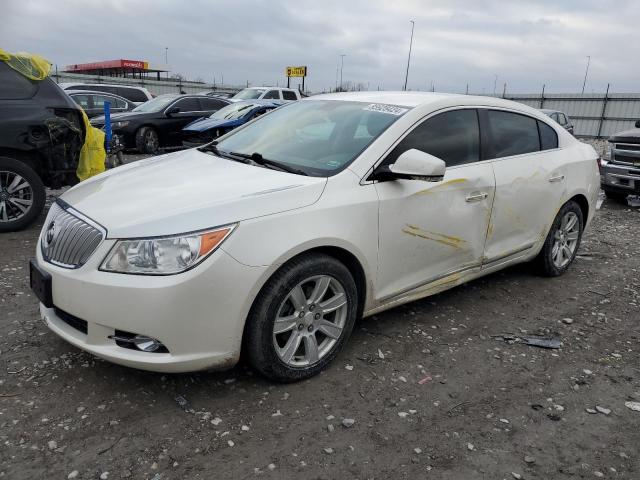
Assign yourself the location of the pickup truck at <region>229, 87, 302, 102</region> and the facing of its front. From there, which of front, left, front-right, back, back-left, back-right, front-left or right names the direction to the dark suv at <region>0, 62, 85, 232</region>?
front-left

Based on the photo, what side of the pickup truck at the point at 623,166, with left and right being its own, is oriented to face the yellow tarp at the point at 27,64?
front

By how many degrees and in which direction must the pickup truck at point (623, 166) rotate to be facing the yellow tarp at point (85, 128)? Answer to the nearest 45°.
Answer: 0° — it already faces it

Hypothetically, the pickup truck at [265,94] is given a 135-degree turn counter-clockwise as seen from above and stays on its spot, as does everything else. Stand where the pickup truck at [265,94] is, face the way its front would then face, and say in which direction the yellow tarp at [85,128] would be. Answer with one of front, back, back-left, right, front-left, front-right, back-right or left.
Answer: right

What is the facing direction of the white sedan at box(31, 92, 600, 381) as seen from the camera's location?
facing the viewer and to the left of the viewer

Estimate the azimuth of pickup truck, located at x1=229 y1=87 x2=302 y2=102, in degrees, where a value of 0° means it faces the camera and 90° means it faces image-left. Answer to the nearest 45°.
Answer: approximately 45°

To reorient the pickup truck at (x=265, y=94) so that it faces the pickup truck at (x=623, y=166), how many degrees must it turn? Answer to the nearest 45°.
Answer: approximately 90° to its left

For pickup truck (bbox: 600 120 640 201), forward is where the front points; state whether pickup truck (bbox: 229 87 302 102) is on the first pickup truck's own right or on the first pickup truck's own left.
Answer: on the first pickup truck's own right

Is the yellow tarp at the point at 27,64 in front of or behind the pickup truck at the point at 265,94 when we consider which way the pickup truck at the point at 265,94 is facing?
in front

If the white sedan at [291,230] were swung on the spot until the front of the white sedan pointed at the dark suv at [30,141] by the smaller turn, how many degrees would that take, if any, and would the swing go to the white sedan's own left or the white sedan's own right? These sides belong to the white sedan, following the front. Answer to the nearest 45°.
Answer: approximately 90° to the white sedan's own right
